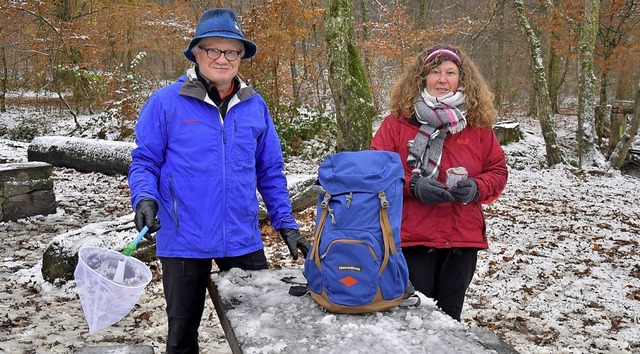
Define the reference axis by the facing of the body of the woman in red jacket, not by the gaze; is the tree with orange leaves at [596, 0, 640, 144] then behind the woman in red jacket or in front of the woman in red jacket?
behind

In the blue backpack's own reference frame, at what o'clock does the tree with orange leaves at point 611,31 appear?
The tree with orange leaves is roughly at 7 o'clock from the blue backpack.

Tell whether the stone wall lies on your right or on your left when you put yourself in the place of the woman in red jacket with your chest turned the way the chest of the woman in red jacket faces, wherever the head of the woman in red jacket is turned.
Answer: on your right

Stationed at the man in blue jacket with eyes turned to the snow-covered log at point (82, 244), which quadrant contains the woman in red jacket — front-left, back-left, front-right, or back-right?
back-right

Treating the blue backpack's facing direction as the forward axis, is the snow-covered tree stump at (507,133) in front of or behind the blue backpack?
behind

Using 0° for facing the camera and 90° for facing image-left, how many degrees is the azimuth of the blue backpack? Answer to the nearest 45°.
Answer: approximately 0°

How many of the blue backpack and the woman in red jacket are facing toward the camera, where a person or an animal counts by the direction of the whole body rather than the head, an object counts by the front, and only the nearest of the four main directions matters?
2

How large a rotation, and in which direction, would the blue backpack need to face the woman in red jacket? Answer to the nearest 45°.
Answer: approximately 135° to its left

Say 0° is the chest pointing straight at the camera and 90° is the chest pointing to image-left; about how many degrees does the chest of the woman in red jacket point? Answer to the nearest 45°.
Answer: approximately 0°
